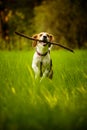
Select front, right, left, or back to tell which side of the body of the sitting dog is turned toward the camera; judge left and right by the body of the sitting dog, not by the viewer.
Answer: front
